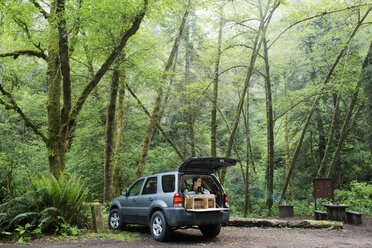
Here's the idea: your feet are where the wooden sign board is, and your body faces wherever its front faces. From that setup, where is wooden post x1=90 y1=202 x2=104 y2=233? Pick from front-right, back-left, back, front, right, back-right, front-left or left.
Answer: front-right

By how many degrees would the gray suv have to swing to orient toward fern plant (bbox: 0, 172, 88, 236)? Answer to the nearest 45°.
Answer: approximately 45° to its left

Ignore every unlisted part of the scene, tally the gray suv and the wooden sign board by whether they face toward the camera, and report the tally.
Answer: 1

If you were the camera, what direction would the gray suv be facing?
facing away from the viewer and to the left of the viewer

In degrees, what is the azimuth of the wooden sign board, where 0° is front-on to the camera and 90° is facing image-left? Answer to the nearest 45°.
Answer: approximately 0°

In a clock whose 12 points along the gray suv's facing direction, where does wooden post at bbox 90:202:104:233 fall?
The wooden post is roughly at 11 o'clock from the gray suv.
